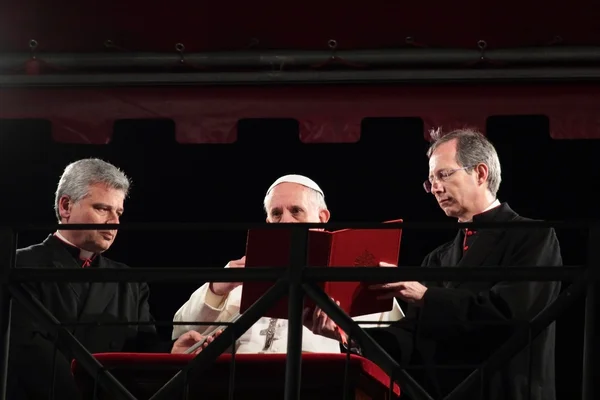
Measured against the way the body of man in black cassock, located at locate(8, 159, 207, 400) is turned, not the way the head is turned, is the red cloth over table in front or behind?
in front

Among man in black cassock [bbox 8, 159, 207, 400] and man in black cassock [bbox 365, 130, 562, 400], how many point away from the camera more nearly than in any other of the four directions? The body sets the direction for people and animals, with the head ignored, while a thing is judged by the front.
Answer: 0

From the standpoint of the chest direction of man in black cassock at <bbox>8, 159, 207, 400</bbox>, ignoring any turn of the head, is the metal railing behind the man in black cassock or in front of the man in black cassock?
in front

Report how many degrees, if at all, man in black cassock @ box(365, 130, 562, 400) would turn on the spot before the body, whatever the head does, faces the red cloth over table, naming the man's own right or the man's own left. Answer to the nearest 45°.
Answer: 0° — they already face it

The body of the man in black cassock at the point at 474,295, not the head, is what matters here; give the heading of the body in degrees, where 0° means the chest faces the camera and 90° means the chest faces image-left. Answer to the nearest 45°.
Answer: approximately 45°

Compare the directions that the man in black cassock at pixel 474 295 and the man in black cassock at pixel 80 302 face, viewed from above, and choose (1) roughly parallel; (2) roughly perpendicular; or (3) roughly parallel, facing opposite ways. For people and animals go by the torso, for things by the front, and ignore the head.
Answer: roughly perpendicular

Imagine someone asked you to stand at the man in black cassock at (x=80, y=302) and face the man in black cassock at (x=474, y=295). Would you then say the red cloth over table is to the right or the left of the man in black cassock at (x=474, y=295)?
right

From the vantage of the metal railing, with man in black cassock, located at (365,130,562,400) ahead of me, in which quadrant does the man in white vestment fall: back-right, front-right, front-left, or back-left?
front-left
